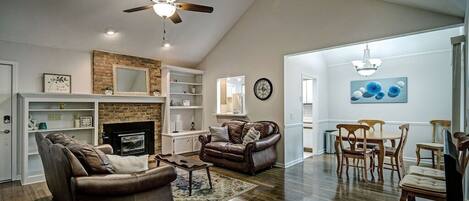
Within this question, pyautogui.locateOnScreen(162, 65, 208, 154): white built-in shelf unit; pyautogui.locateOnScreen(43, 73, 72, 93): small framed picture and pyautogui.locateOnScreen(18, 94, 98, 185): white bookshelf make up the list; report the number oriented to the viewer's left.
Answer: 0

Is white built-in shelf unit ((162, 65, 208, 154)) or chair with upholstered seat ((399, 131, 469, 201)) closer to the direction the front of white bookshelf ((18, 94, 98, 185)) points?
the chair with upholstered seat

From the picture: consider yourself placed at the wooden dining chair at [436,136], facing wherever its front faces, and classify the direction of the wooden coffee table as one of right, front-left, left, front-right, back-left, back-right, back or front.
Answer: front

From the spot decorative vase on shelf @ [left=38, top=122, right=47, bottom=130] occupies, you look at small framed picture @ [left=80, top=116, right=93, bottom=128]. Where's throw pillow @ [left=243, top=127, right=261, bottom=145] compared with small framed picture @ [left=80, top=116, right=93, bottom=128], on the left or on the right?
right

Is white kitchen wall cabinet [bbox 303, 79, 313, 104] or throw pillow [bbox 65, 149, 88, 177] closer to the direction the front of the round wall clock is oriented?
the throw pillow

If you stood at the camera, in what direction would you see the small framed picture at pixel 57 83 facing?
facing the viewer and to the right of the viewer

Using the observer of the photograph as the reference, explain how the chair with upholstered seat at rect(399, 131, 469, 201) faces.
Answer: facing to the left of the viewer

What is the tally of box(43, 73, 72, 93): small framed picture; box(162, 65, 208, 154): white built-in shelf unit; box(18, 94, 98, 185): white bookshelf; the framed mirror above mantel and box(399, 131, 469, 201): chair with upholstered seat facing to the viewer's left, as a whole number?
1

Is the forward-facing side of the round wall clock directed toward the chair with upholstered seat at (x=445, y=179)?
no

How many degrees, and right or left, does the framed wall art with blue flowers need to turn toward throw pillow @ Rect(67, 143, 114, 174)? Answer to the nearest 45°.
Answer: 0° — it already faces it

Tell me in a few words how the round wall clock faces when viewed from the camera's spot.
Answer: facing the viewer and to the left of the viewer

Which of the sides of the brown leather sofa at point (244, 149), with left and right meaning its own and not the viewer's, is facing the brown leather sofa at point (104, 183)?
front

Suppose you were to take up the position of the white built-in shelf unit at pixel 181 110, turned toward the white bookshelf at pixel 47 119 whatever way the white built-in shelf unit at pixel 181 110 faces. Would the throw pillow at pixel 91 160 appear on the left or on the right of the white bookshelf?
left
